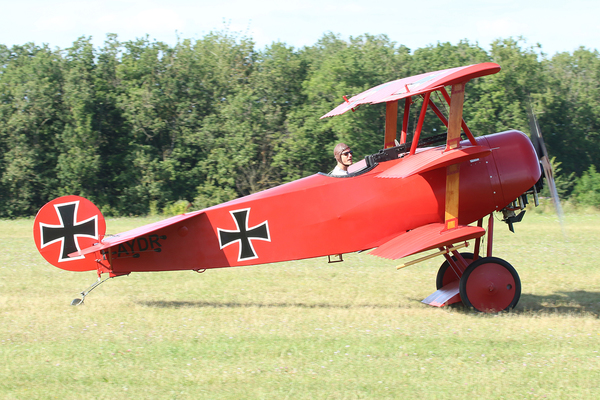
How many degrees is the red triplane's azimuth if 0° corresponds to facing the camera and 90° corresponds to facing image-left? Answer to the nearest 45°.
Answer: approximately 270°
